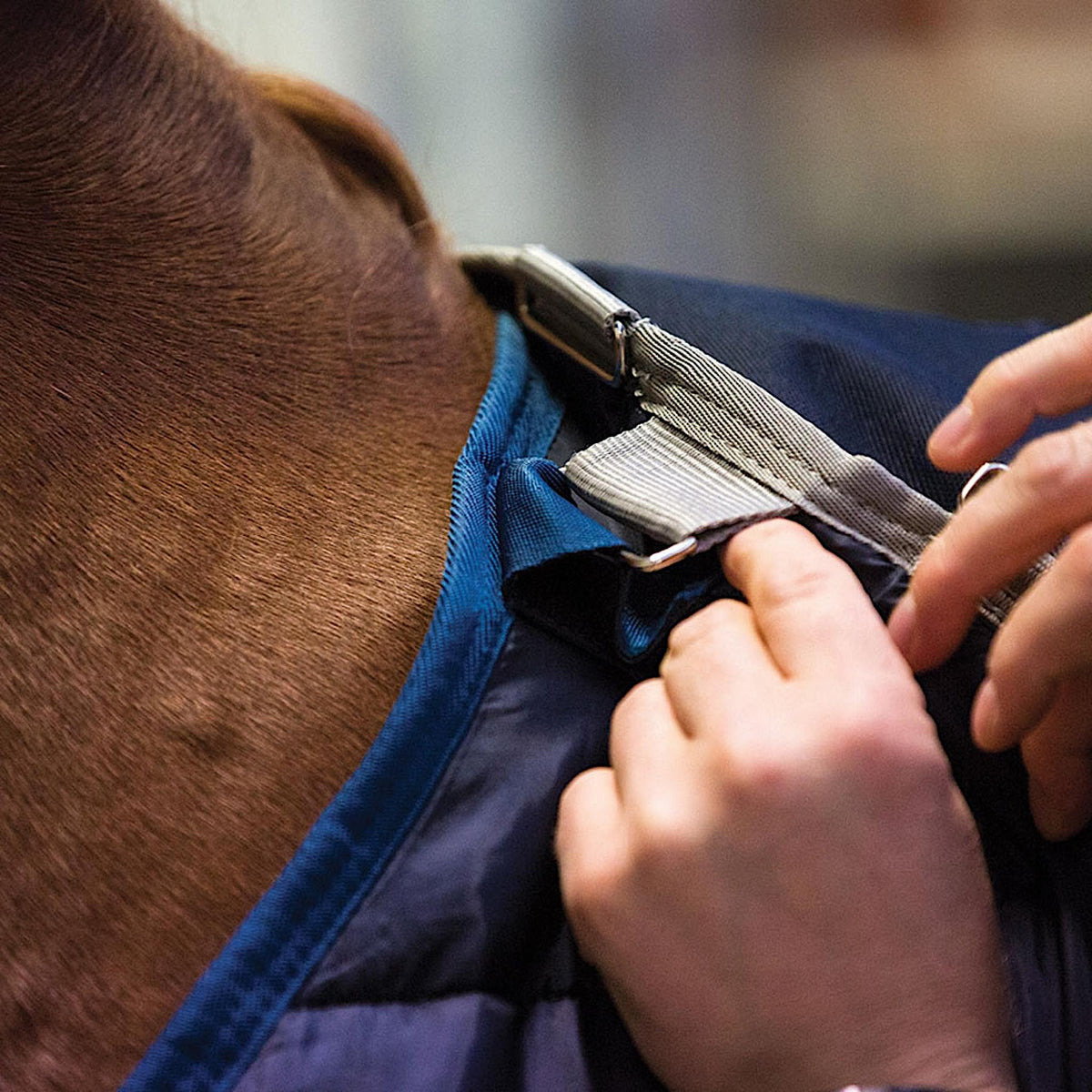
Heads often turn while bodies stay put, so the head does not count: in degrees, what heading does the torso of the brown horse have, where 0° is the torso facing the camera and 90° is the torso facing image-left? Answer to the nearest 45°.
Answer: approximately 90°
